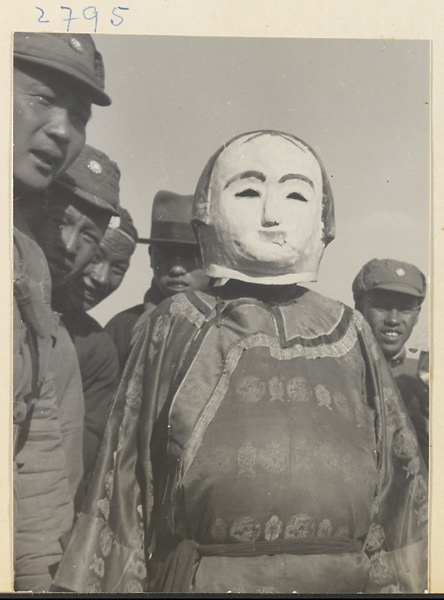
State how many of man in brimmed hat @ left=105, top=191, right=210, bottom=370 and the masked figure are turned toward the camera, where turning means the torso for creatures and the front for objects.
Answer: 2

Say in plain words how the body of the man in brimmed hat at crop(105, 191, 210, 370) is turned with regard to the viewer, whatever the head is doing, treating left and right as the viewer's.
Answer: facing the viewer

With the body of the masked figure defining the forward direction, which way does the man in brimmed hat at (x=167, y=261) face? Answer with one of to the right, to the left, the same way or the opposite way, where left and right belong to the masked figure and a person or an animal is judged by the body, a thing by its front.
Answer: the same way

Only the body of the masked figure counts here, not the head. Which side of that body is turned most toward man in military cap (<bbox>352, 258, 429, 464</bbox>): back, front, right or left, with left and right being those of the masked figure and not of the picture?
left

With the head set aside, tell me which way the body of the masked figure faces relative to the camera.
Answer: toward the camera

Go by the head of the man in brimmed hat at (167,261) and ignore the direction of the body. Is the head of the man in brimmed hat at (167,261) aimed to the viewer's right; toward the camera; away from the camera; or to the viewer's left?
toward the camera

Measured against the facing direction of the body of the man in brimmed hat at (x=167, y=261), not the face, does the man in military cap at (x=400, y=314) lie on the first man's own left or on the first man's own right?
on the first man's own left
